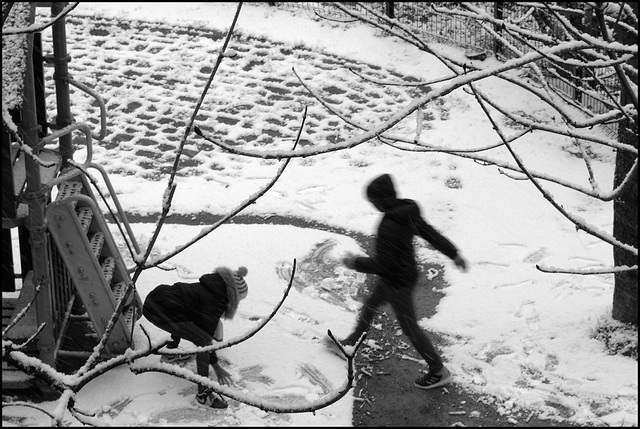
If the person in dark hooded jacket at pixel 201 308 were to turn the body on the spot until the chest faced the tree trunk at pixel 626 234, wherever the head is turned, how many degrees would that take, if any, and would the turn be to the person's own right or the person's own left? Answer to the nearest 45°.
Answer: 0° — they already face it

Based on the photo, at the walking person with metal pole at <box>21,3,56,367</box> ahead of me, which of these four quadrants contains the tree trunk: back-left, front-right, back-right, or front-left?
back-right

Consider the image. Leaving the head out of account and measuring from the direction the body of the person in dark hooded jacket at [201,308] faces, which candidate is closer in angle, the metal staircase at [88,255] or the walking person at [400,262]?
the walking person

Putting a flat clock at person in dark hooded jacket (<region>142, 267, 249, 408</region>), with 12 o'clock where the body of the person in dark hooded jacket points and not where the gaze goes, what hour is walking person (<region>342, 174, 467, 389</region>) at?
The walking person is roughly at 12 o'clock from the person in dark hooded jacket.

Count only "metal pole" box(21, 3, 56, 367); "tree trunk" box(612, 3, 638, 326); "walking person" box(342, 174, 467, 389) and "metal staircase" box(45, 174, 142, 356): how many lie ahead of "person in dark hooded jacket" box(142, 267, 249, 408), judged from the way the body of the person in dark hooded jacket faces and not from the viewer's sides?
2

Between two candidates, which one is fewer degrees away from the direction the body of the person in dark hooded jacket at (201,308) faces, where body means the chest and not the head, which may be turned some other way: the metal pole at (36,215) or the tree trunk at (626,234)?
the tree trunk

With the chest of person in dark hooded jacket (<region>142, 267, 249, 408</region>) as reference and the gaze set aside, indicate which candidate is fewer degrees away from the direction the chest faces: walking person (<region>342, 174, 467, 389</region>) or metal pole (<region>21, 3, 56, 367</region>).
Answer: the walking person

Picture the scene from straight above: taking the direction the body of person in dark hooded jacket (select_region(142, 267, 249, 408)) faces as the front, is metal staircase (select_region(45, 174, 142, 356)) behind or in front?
behind

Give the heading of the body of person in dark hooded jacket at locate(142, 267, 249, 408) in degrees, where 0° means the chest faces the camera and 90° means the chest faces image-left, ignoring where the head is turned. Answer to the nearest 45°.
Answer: approximately 270°

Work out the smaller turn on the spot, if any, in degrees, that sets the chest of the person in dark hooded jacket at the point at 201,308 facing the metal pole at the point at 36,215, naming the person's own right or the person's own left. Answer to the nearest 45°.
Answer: approximately 180°

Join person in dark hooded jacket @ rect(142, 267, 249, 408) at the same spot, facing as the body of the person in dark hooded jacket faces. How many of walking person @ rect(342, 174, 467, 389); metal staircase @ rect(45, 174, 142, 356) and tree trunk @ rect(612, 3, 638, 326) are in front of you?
2

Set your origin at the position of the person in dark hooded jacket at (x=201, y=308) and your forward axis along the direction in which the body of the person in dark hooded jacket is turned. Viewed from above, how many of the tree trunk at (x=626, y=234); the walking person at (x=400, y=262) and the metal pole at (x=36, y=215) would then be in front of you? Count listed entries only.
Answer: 2
